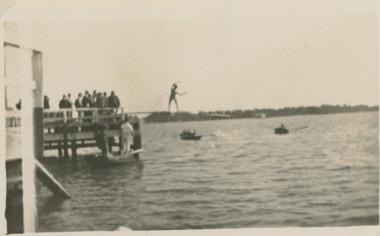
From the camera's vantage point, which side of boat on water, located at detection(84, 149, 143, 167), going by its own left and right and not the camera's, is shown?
right
